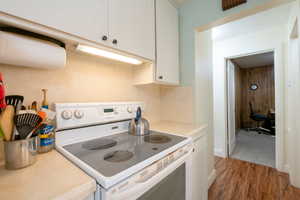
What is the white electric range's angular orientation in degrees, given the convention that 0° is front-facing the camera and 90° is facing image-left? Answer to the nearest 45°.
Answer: approximately 315°
